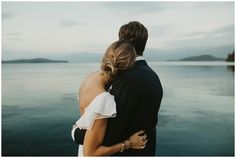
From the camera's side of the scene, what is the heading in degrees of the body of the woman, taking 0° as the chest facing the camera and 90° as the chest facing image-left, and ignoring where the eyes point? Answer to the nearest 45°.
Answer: approximately 225°
